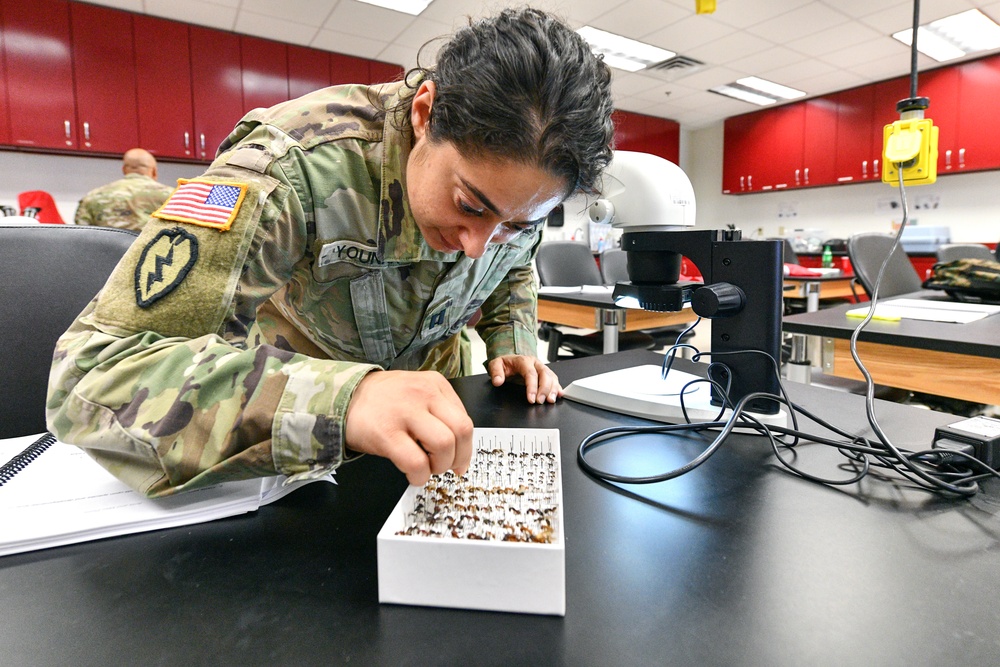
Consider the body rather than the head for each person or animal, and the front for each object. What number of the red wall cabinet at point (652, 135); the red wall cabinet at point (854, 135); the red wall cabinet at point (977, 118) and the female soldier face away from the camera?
0

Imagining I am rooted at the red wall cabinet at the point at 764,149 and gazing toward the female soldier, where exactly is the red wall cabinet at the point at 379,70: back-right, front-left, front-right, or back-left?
front-right

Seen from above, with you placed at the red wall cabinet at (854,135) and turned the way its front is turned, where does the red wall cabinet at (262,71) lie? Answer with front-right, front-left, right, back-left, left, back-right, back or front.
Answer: front

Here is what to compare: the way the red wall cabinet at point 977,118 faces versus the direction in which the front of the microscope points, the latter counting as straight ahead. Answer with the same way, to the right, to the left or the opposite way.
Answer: the same way

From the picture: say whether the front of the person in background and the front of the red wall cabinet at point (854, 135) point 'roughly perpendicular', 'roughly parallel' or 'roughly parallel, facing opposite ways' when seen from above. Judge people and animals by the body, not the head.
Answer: roughly perpendicular

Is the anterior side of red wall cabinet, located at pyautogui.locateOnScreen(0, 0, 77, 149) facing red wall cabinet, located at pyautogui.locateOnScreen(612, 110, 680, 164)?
no

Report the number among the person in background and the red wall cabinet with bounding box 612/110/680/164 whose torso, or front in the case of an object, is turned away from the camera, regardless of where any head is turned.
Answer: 1

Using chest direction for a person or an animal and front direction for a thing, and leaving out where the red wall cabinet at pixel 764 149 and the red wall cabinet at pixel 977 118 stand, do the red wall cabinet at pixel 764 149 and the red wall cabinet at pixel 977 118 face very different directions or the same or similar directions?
same or similar directions

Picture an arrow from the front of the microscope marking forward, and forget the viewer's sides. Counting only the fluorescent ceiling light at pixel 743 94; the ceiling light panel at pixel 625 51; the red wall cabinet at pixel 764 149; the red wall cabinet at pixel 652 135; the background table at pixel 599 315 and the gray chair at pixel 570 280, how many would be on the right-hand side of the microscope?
6

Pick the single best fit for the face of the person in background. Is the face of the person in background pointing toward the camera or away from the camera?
away from the camera

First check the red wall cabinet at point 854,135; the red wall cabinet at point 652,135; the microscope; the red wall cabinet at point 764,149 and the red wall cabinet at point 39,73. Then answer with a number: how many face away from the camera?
0

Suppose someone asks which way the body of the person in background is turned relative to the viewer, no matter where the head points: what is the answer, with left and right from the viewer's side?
facing away from the viewer

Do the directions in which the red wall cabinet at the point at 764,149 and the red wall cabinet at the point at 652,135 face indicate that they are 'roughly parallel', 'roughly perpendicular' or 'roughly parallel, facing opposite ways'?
roughly perpendicular

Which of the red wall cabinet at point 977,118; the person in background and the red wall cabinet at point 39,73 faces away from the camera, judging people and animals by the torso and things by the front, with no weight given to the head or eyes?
the person in background

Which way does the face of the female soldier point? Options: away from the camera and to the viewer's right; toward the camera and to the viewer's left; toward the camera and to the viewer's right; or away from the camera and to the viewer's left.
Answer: toward the camera and to the viewer's right

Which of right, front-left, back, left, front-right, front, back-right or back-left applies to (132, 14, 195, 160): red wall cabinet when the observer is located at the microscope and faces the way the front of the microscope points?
front-right

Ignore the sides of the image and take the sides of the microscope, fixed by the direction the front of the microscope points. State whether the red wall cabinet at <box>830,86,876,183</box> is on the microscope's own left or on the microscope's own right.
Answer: on the microscope's own right

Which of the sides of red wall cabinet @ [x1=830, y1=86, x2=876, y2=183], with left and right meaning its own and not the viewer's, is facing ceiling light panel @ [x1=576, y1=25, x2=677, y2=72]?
front
